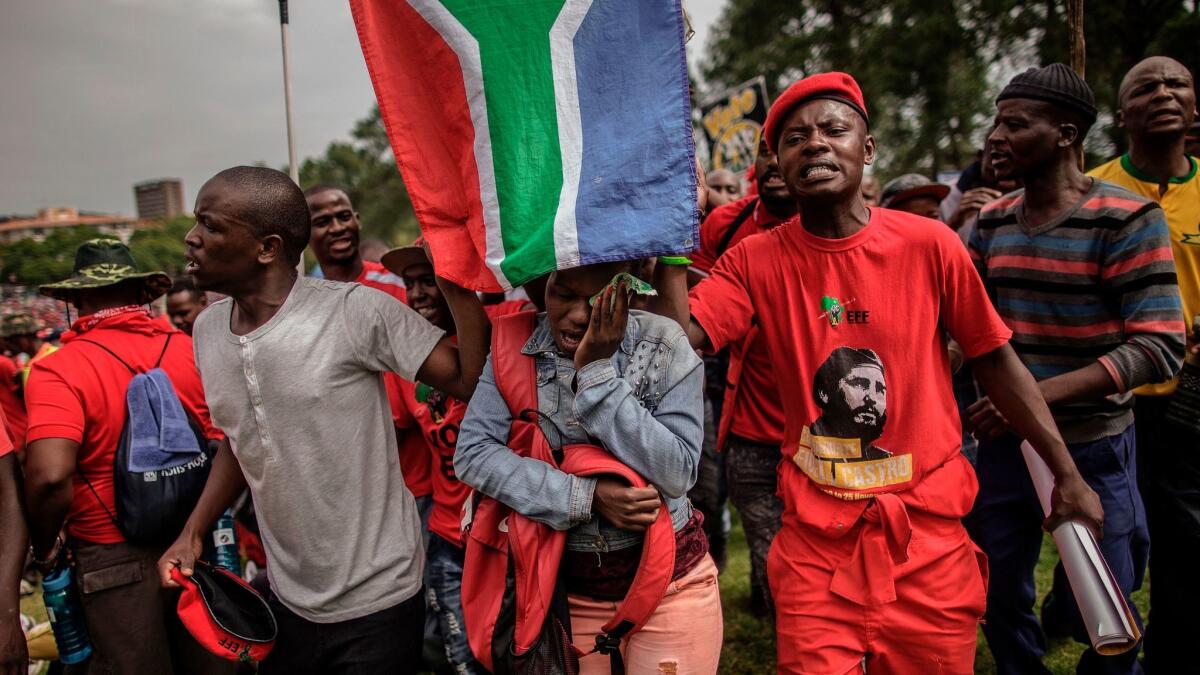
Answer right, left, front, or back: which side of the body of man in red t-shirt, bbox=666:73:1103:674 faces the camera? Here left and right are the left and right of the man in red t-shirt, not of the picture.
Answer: front

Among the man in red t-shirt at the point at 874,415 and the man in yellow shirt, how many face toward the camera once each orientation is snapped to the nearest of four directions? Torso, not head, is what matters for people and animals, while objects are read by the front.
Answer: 2

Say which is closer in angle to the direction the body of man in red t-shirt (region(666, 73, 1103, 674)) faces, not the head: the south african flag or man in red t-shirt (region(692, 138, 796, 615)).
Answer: the south african flag

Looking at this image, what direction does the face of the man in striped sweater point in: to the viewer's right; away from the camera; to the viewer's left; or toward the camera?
to the viewer's left

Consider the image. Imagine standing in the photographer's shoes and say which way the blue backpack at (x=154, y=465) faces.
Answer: facing the viewer and to the right of the viewer

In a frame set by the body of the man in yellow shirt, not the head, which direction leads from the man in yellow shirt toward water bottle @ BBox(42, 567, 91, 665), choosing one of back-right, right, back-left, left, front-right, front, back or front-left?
front-right

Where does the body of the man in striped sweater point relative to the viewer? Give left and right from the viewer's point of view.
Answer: facing the viewer and to the left of the viewer

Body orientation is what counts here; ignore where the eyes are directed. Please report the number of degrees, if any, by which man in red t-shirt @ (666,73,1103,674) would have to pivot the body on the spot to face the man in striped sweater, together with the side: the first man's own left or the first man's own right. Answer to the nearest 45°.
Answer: approximately 135° to the first man's own left

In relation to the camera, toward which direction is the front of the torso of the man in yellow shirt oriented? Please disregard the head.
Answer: toward the camera
